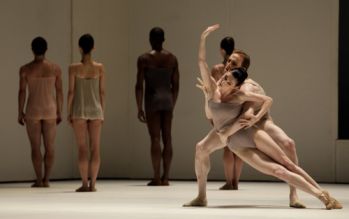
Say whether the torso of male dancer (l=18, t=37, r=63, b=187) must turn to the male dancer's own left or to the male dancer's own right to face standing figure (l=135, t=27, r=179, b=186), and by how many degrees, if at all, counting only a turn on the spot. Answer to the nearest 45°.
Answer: approximately 90° to the male dancer's own right

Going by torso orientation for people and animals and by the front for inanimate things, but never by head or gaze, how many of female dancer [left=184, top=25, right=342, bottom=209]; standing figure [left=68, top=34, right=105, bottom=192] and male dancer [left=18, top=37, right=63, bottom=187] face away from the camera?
2

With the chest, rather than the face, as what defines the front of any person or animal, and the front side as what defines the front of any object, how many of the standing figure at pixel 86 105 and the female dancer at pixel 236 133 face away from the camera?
1

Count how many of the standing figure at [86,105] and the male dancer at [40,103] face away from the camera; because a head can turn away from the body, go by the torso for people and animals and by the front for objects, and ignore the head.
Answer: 2

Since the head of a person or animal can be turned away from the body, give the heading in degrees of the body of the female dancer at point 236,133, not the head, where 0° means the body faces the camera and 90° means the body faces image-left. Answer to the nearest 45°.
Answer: approximately 45°

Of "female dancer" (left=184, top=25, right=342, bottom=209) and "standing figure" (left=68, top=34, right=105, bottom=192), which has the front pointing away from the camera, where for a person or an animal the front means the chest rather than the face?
the standing figure

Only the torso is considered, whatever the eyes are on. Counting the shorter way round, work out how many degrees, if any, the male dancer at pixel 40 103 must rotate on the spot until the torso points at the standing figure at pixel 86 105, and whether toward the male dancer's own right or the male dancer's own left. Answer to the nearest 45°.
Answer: approximately 135° to the male dancer's own right

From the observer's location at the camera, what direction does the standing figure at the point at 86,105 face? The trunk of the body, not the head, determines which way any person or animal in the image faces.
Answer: facing away from the viewer

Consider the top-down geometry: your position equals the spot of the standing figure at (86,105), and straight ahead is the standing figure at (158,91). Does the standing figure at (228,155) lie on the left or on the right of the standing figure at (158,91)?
right

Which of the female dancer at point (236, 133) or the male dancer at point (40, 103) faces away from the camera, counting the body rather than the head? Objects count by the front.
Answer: the male dancer at point (40, 103)

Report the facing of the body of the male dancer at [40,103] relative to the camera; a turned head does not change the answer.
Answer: away from the camera
